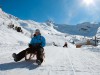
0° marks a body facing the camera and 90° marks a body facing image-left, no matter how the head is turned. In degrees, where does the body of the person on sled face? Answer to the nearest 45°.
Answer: approximately 45°
